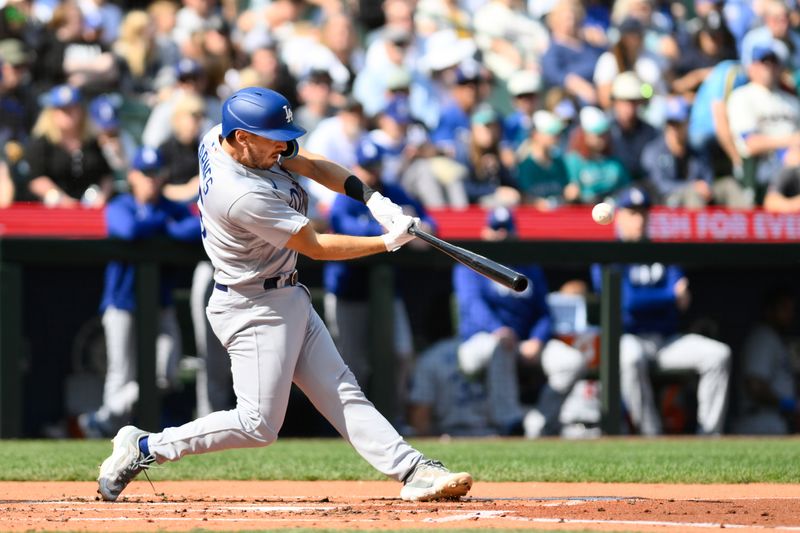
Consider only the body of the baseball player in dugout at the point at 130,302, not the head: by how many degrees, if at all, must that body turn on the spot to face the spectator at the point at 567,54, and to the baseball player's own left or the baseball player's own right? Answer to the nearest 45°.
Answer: approximately 135° to the baseball player's own left

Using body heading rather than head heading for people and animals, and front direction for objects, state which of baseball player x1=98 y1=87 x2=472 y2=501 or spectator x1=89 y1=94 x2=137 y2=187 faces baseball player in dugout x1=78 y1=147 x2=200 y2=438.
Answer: spectator x1=89 y1=94 x2=137 y2=187

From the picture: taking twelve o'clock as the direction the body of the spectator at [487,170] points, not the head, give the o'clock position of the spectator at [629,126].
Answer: the spectator at [629,126] is roughly at 8 o'clock from the spectator at [487,170].

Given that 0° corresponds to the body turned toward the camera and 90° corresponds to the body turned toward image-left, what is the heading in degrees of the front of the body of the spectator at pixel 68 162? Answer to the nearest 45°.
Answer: approximately 0°

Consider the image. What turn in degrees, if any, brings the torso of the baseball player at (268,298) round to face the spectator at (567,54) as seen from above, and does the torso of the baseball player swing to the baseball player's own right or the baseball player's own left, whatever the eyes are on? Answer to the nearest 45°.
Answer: approximately 90° to the baseball player's own left

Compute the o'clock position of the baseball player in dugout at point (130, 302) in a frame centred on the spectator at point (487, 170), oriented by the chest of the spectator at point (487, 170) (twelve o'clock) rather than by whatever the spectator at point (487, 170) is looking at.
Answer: the baseball player in dugout at point (130, 302) is roughly at 2 o'clock from the spectator at point (487, 170).

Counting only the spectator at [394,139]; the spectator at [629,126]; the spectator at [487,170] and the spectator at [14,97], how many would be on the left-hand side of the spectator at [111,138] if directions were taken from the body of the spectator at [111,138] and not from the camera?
3

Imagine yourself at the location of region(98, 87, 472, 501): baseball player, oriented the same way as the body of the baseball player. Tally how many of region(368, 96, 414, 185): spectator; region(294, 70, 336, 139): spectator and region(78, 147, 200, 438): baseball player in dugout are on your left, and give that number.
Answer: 3

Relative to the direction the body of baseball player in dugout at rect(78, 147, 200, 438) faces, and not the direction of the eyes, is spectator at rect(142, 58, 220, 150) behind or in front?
behind
